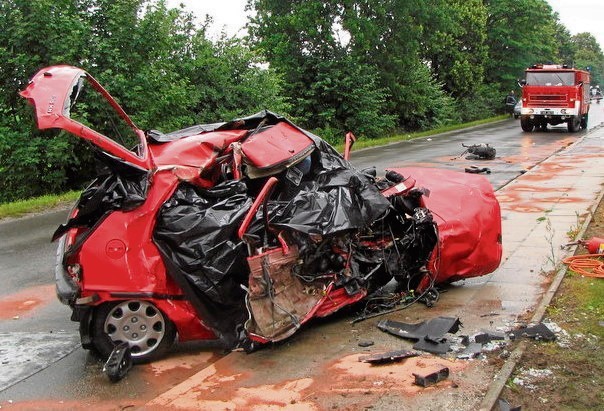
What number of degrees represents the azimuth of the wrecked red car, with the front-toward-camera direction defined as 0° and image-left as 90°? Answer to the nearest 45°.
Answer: approximately 225°

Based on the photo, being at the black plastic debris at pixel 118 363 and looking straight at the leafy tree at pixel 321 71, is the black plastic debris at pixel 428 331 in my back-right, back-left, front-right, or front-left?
front-right

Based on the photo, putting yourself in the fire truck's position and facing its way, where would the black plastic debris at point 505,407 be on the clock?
The black plastic debris is roughly at 12 o'clock from the fire truck.

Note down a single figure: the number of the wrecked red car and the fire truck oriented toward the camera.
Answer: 1

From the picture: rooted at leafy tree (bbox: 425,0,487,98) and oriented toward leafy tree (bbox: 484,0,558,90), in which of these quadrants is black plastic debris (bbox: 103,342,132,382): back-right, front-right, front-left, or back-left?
back-right

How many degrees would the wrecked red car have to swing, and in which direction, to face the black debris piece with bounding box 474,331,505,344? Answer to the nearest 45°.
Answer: approximately 45° to its right

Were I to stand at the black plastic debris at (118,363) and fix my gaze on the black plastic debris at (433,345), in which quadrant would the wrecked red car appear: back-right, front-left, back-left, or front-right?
front-left

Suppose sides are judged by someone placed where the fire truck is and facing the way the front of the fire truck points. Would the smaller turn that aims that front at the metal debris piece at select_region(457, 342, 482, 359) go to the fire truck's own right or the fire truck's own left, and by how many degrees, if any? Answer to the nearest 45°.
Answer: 0° — it already faces it

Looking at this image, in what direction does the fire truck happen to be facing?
toward the camera

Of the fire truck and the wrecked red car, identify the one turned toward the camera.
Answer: the fire truck

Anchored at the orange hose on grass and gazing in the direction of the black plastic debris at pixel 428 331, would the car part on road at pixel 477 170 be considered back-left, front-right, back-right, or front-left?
back-right

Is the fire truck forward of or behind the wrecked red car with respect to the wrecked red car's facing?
forward

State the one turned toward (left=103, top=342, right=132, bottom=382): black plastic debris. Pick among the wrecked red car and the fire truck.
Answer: the fire truck

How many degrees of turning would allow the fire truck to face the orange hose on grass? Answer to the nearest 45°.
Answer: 0° — it already faces it

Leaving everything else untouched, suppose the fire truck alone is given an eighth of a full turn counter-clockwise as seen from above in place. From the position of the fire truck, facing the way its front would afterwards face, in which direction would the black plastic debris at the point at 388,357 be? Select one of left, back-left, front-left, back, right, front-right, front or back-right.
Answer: front-right
